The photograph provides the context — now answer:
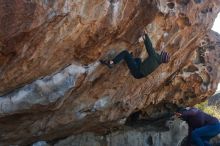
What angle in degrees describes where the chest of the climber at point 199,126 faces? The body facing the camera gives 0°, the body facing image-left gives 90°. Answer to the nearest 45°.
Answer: approximately 90°

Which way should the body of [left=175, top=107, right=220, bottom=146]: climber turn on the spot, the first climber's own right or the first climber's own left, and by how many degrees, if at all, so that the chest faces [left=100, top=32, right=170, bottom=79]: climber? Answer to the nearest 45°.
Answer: approximately 45° to the first climber's own left
